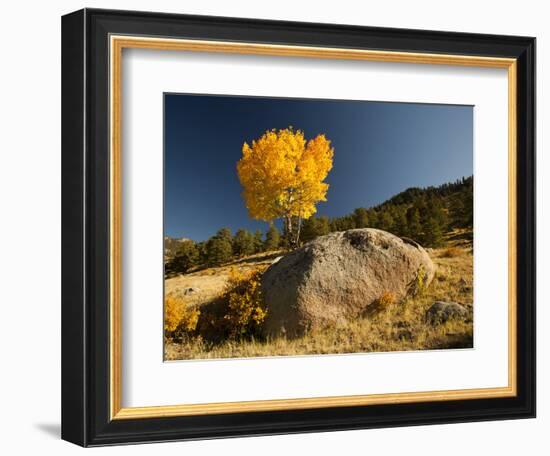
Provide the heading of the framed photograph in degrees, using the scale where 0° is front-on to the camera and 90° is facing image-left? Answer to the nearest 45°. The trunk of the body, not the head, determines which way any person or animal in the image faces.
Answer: approximately 315°
